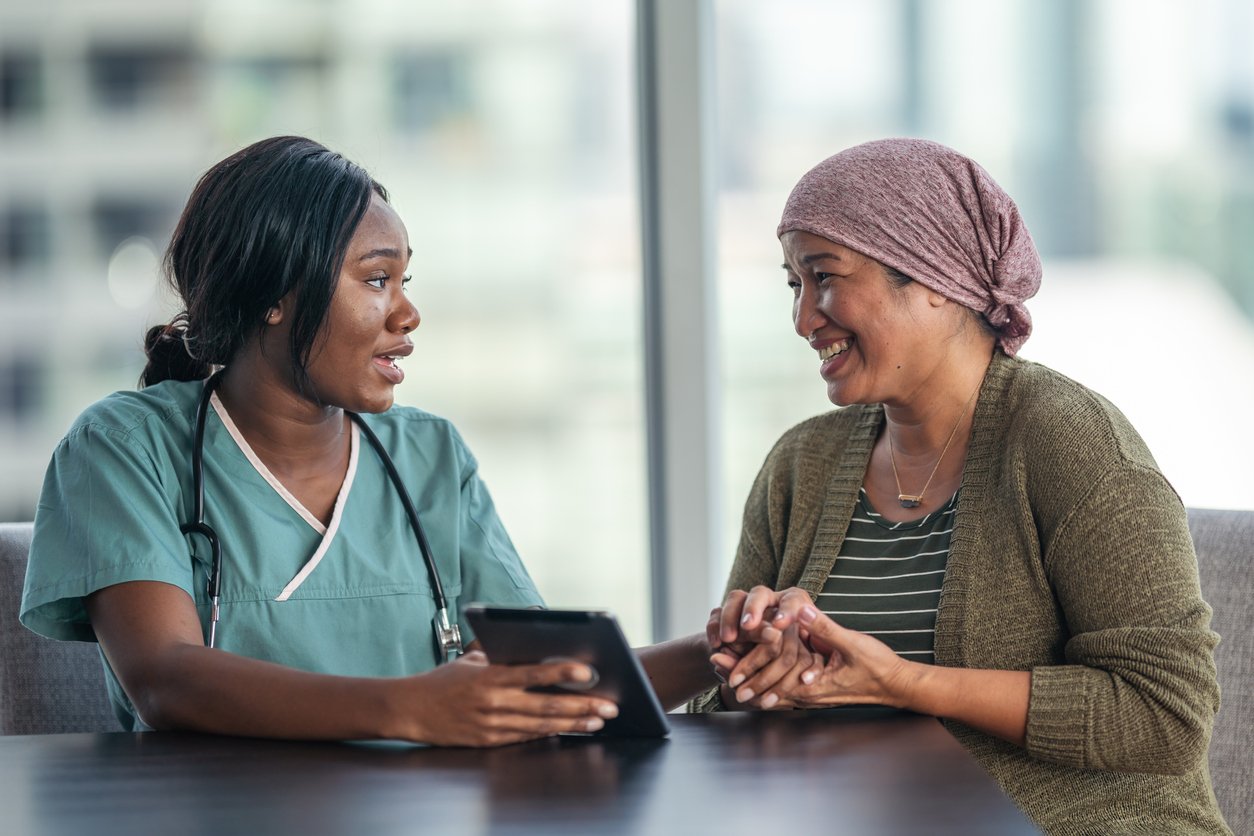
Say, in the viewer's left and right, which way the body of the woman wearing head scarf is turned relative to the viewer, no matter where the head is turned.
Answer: facing the viewer and to the left of the viewer

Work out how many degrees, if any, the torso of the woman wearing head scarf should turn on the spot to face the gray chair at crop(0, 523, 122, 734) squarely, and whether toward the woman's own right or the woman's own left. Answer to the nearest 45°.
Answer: approximately 45° to the woman's own right

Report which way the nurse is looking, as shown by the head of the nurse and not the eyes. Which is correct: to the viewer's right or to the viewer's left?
to the viewer's right

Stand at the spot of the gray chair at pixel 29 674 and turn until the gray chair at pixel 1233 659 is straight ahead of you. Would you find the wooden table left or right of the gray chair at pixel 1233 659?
right

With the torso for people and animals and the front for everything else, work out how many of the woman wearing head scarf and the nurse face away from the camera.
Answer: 0

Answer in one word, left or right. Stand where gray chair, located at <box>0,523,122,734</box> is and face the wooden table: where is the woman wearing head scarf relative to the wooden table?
left
